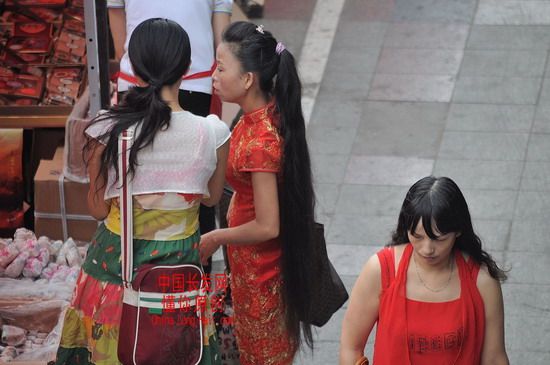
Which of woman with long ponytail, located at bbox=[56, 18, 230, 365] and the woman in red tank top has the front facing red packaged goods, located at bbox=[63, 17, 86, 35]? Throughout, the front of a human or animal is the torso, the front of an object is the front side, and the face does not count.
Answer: the woman with long ponytail

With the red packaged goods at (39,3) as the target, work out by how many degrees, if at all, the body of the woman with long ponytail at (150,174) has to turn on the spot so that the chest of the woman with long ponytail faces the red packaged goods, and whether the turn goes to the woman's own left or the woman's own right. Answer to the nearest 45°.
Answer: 0° — they already face it

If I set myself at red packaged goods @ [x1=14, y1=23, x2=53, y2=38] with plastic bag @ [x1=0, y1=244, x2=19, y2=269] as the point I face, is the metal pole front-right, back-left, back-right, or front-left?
front-left

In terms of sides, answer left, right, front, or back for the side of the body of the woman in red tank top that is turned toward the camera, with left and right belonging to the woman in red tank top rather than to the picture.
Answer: front

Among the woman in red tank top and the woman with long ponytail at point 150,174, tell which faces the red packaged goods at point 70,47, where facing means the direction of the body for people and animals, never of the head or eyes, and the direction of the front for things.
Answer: the woman with long ponytail

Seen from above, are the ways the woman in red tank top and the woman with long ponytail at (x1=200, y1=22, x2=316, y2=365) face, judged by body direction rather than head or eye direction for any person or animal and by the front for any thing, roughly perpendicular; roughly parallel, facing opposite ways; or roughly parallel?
roughly perpendicular

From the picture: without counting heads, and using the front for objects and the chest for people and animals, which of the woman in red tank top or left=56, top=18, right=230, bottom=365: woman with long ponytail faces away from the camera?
the woman with long ponytail

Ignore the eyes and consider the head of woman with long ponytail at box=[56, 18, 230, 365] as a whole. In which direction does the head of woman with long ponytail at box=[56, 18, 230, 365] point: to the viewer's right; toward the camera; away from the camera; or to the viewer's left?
away from the camera

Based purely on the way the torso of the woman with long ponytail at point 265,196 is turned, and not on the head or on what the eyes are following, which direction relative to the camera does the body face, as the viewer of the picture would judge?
to the viewer's left

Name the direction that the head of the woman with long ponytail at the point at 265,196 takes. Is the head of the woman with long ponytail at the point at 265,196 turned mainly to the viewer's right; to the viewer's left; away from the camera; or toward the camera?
to the viewer's left

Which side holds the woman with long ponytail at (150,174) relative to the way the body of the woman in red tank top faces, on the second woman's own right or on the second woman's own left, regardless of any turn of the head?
on the second woman's own right

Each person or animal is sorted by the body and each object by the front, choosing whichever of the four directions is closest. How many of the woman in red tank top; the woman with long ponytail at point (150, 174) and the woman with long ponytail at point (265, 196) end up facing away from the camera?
1

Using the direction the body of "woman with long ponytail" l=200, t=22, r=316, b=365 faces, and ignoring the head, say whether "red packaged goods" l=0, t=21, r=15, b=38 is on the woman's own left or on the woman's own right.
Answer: on the woman's own right

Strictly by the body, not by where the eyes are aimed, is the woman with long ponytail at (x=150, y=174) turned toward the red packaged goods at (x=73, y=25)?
yes

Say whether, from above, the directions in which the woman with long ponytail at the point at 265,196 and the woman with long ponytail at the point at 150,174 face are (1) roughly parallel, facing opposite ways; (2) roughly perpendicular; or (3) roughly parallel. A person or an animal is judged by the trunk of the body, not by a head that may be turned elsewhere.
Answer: roughly perpendicular

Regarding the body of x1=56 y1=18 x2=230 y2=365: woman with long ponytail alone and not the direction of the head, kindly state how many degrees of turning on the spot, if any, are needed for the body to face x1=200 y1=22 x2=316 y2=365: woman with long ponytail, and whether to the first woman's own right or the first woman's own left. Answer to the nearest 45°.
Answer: approximately 45° to the first woman's own right

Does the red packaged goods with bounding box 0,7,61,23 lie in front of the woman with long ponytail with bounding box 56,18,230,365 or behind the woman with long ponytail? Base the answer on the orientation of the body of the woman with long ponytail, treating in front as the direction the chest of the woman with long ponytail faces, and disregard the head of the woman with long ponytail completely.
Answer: in front

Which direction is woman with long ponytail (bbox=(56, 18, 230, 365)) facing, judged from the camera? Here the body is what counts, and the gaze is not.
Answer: away from the camera
